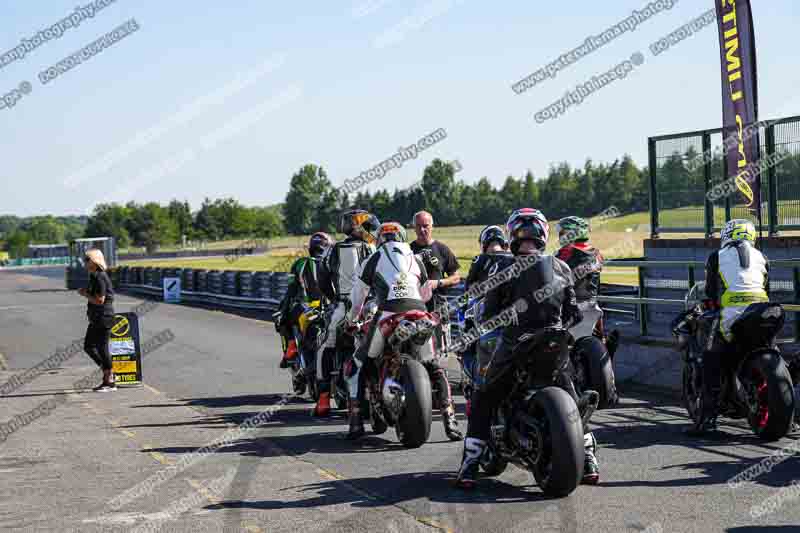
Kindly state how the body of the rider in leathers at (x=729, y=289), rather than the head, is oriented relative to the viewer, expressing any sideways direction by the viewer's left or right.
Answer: facing away from the viewer and to the left of the viewer

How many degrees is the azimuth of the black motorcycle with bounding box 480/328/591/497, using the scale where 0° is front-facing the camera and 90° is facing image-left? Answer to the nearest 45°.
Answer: approximately 135°

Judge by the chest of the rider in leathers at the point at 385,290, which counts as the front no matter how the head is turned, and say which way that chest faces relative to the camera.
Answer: away from the camera

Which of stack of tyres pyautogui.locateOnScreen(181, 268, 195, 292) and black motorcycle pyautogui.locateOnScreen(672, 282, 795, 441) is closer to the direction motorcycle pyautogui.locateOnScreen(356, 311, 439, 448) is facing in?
the stack of tyres

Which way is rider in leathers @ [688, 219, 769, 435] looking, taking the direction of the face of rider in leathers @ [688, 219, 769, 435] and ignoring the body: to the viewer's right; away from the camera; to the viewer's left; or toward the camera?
away from the camera

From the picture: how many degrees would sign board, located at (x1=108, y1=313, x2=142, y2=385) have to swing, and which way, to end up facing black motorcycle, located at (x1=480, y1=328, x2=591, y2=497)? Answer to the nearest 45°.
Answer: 0° — it already faces it

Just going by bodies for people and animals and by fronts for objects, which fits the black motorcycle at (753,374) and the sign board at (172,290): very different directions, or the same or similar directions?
very different directions

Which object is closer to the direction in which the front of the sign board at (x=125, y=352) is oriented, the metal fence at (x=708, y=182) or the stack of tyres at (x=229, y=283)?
the metal fence

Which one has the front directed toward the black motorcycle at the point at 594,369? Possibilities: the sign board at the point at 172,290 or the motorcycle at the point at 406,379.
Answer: the sign board

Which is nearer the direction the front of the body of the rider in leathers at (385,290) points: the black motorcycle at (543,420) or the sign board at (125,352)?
the sign board
